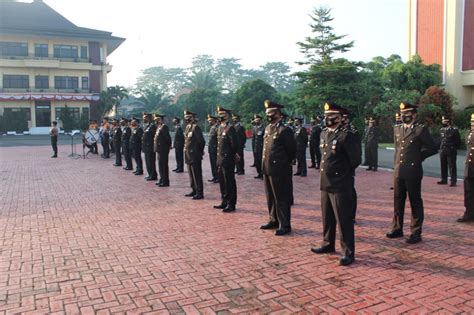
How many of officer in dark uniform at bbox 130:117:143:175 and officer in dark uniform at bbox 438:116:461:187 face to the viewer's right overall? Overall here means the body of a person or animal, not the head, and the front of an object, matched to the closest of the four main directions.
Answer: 0

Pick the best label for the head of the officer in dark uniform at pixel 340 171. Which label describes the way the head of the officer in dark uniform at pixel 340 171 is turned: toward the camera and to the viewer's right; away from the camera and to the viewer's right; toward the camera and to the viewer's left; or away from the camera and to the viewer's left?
toward the camera and to the viewer's left

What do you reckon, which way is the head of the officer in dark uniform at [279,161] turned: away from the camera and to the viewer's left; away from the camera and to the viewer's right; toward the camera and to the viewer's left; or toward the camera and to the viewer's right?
toward the camera and to the viewer's left

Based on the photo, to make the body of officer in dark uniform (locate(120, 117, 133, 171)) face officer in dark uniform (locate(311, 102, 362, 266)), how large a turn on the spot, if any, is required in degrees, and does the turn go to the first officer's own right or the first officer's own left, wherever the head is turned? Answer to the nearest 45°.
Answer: approximately 45° to the first officer's own left

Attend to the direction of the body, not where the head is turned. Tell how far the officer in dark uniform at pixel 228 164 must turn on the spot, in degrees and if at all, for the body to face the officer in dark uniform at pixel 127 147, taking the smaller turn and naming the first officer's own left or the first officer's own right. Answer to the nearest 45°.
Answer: approximately 90° to the first officer's own right

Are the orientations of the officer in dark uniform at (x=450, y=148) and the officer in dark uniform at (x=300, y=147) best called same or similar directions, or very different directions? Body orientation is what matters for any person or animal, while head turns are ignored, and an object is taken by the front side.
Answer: same or similar directions

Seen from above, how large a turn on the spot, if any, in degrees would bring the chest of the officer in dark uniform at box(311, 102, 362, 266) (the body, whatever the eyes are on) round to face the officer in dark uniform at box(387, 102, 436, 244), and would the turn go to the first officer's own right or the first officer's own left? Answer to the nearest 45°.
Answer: approximately 180°

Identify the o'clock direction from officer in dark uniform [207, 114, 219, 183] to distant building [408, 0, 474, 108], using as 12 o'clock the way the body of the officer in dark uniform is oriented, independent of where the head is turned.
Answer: The distant building is roughly at 6 o'clock from the officer in dark uniform.

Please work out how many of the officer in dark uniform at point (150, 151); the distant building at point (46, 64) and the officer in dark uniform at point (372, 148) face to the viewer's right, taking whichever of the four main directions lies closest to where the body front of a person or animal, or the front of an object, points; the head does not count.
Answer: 0

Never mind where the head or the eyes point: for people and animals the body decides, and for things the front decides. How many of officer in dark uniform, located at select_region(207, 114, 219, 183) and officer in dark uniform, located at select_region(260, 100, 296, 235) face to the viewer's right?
0

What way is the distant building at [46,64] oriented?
toward the camera
